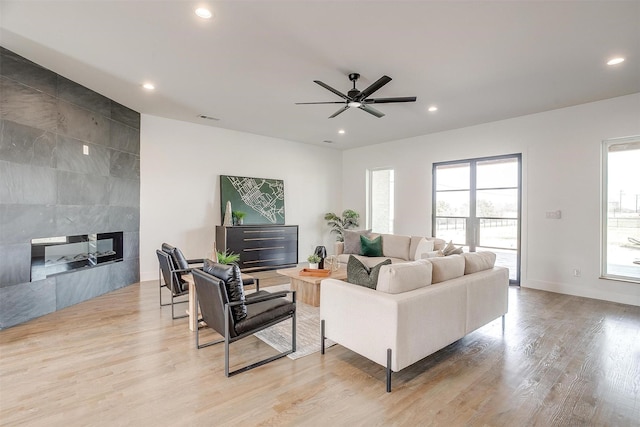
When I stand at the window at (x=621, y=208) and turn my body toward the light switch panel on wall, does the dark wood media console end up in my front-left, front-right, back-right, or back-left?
front-left

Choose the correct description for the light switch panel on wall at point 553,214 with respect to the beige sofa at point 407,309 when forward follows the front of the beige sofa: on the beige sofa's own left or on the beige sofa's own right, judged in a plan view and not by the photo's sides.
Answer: on the beige sofa's own right

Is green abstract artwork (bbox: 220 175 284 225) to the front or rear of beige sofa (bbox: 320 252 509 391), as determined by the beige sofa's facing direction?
to the front

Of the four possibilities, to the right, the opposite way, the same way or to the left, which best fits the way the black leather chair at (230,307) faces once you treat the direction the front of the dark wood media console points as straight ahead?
to the left

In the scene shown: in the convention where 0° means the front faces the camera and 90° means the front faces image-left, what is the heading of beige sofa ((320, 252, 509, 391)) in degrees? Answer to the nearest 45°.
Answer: approximately 135°

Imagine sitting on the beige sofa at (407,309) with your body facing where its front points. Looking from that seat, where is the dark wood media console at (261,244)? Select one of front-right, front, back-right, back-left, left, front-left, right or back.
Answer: front

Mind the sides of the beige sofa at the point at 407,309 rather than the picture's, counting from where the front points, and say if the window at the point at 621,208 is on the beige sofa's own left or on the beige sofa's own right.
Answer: on the beige sofa's own right

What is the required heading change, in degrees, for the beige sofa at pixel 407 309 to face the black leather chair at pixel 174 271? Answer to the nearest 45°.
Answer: approximately 45° to its left

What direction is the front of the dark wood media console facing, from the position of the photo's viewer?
facing the viewer and to the right of the viewer

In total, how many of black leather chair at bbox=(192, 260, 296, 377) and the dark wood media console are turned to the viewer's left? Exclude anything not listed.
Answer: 0

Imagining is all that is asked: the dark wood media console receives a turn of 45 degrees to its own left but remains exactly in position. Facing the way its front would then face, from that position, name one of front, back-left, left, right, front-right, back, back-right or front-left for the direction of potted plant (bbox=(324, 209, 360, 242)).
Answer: front-left

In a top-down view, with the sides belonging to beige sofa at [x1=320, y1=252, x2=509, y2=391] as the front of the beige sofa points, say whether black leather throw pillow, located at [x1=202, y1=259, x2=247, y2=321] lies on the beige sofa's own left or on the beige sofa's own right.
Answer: on the beige sofa's own left

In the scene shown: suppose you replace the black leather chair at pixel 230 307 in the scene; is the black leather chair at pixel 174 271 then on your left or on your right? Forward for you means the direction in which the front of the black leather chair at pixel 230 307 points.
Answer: on your left

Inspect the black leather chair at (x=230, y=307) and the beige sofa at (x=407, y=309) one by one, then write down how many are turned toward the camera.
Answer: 0

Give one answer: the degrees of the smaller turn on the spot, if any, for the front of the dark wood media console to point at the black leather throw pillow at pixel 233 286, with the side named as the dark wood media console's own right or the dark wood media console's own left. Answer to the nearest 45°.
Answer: approximately 45° to the dark wood media console's own right

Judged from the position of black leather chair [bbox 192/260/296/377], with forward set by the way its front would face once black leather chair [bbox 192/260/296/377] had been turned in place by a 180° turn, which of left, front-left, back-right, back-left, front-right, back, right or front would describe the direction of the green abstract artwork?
back-right

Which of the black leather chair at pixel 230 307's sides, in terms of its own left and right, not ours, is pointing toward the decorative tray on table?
front

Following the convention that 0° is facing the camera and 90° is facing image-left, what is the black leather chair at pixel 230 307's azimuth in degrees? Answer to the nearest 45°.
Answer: approximately 225°
